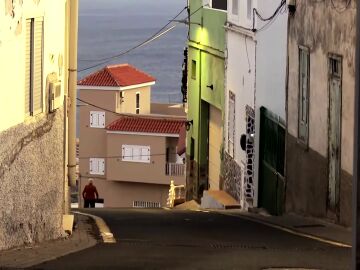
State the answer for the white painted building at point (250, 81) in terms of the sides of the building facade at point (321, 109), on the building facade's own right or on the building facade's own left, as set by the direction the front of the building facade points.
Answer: on the building facade's own right

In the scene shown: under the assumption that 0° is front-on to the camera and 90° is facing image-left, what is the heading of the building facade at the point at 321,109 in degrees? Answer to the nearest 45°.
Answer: approximately 90°

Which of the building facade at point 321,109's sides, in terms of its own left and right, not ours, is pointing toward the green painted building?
right

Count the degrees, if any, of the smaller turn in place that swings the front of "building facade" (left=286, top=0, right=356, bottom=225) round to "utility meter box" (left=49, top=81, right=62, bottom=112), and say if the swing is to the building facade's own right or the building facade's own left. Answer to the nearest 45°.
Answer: approximately 45° to the building facade's own left

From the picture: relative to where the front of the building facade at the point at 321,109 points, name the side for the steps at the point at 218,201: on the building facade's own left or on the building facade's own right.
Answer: on the building facade's own right

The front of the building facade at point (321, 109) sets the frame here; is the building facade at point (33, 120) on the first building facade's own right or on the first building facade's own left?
on the first building facade's own left
